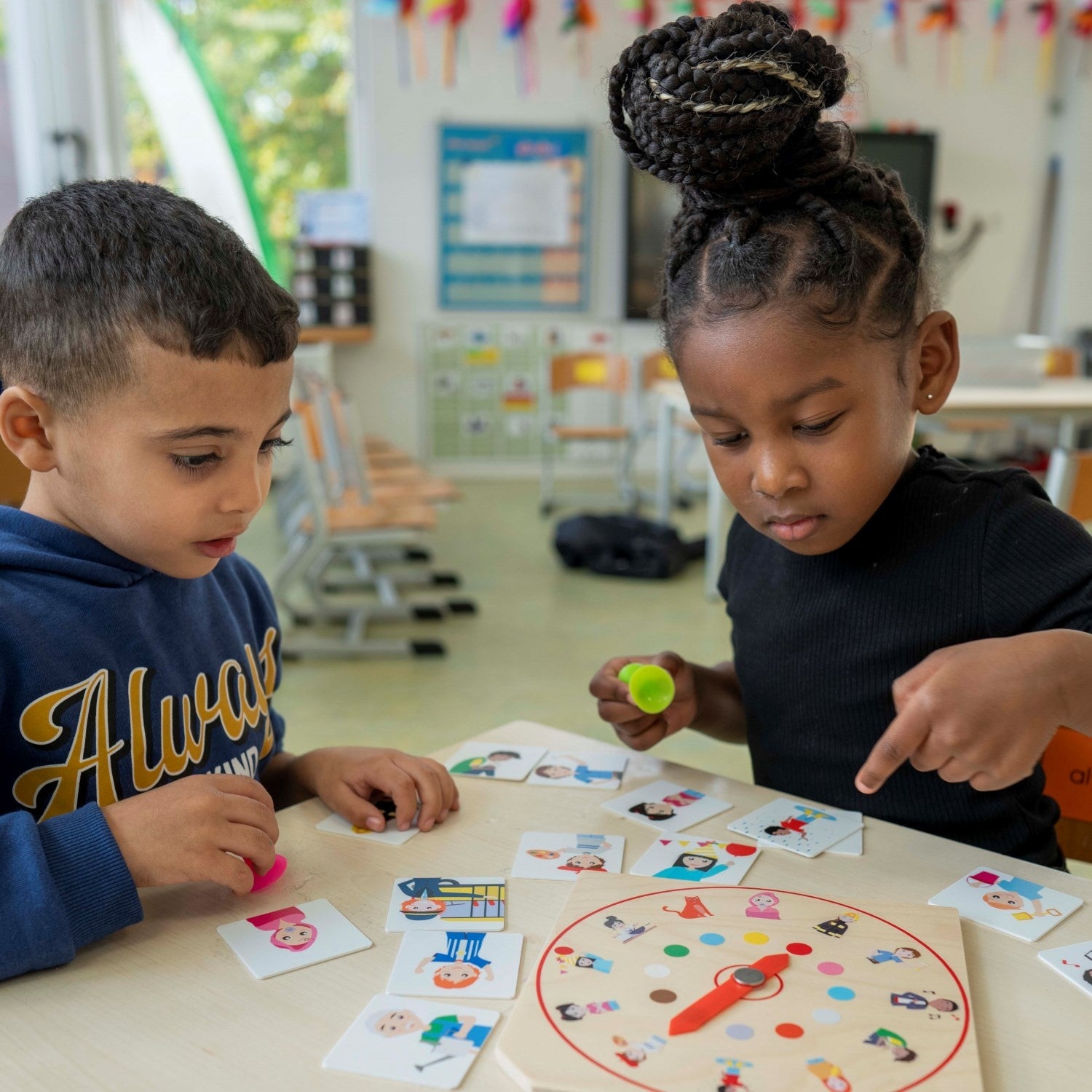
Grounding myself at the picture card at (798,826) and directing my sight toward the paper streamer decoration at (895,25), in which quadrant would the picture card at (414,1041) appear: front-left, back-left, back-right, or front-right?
back-left

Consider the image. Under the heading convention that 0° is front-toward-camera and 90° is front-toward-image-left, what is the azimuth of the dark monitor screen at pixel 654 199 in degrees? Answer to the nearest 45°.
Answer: approximately 0°

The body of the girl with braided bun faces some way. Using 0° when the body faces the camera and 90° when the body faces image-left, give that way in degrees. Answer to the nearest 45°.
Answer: approximately 45°

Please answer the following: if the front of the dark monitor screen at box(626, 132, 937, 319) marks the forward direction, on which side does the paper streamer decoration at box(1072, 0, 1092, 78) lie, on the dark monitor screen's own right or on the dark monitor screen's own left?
on the dark monitor screen's own left

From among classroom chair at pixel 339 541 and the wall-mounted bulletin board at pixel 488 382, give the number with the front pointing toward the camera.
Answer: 1

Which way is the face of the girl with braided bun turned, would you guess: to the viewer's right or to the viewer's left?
to the viewer's left

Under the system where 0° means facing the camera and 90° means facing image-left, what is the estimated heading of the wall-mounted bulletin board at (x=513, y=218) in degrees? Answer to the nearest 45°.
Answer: approximately 0°

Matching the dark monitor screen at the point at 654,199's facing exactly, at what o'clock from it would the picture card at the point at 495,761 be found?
The picture card is roughly at 12 o'clock from the dark monitor screen.

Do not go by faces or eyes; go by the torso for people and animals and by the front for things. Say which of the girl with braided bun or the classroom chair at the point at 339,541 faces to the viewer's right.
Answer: the classroom chair

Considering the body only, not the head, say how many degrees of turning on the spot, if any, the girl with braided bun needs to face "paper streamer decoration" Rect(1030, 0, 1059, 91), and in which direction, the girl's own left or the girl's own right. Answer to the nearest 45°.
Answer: approximately 135° to the girl's own right
